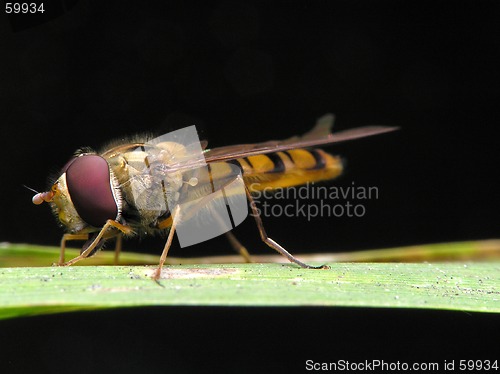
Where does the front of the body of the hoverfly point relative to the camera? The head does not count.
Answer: to the viewer's left
